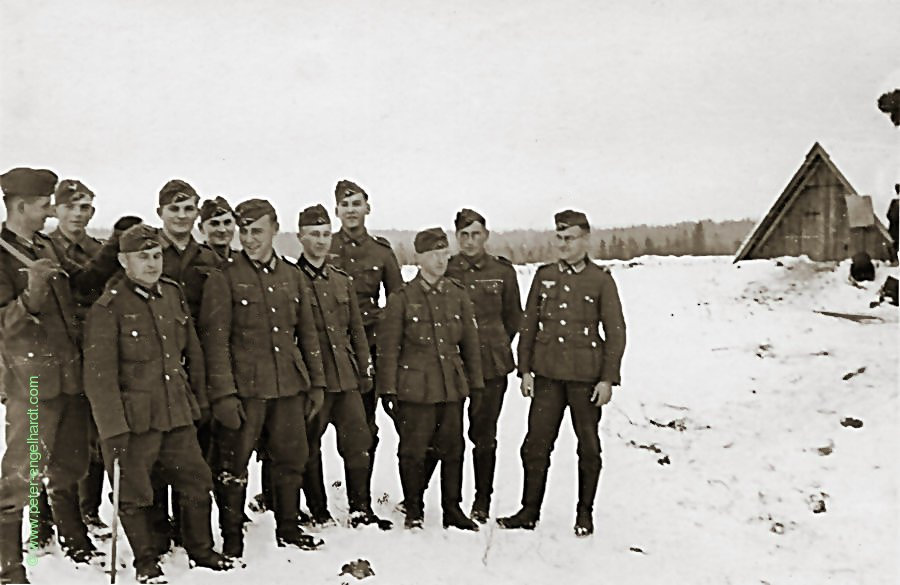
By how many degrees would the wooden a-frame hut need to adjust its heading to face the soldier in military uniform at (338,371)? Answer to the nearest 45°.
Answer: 0° — it already faces them

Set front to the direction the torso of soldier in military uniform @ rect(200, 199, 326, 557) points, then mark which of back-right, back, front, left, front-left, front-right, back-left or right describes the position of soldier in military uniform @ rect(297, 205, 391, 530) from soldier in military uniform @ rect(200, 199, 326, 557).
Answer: left

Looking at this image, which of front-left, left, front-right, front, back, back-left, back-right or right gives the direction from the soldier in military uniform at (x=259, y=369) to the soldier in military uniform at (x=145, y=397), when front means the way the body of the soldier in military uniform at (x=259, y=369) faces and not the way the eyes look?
right

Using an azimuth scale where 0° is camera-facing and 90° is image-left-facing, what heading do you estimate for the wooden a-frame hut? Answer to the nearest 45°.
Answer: approximately 0°

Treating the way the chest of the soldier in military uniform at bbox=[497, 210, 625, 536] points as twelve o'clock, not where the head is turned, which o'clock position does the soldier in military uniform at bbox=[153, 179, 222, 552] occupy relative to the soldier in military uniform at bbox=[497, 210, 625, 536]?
the soldier in military uniform at bbox=[153, 179, 222, 552] is roughly at 2 o'clock from the soldier in military uniform at bbox=[497, 210, 625, 536].

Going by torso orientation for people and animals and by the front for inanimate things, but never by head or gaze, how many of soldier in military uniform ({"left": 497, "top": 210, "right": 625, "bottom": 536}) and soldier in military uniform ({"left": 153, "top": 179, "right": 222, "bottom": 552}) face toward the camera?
2

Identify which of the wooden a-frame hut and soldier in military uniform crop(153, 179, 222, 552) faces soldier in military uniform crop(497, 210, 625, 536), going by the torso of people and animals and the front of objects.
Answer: the wooden a-frame hut

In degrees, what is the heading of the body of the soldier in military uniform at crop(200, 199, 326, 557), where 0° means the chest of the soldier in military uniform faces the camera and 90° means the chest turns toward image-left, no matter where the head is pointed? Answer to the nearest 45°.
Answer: approximately 315°

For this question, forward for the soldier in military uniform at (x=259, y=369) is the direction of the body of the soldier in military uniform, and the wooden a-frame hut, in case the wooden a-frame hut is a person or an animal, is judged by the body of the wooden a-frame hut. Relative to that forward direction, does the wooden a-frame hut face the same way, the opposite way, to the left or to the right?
the same way

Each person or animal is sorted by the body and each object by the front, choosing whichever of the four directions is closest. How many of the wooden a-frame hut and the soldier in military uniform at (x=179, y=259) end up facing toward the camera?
2

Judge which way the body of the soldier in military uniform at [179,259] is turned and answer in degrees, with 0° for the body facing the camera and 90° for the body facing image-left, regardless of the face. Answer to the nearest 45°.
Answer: approximately 0°
